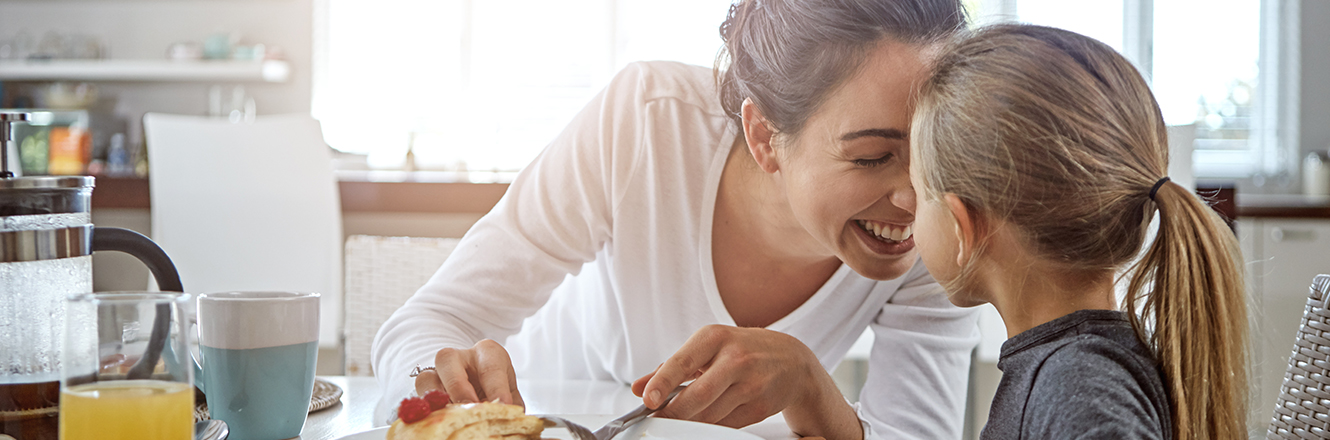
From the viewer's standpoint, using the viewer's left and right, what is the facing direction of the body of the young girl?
facing away from the viewer and to the left of the viewer

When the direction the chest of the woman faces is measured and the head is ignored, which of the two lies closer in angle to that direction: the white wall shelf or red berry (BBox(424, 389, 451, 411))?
the red berry

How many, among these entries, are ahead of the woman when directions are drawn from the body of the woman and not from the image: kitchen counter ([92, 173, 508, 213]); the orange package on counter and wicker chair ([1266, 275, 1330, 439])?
1

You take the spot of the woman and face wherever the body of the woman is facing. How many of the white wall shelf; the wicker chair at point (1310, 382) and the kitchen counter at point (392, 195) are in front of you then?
1

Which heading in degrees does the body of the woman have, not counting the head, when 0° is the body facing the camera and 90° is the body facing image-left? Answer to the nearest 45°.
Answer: approximately 315°

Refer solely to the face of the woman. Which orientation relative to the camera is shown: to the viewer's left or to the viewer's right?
to the viewer's right

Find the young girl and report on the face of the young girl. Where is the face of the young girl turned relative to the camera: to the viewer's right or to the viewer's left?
to the viewer's left

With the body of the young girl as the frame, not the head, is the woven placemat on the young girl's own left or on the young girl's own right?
on the young girl's own left

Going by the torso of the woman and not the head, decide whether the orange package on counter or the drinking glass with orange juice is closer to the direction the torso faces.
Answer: the drinking glass with orange juice
